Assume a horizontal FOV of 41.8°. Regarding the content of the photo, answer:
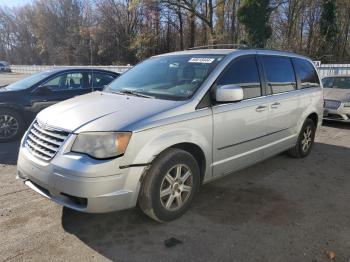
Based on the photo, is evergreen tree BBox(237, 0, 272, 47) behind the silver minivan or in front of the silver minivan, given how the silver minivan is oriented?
behind

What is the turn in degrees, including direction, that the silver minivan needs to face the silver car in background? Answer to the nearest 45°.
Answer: approximately 180°

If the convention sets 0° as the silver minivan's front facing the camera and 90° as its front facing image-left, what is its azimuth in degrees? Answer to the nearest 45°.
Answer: approximately 45°

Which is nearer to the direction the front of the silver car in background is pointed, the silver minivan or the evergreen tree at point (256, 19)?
the silver minivan

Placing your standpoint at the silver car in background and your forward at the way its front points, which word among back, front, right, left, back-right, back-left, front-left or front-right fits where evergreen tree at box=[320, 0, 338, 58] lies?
back-right

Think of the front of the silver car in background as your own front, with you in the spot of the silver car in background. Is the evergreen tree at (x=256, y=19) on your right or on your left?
on your right

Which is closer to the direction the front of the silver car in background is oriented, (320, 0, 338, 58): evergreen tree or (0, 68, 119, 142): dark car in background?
the dark car in background

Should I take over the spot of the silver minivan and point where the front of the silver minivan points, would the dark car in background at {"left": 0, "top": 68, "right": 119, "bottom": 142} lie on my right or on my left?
on my right

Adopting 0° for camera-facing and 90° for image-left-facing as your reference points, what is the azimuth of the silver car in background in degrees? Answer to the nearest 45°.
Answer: approximately 45°
